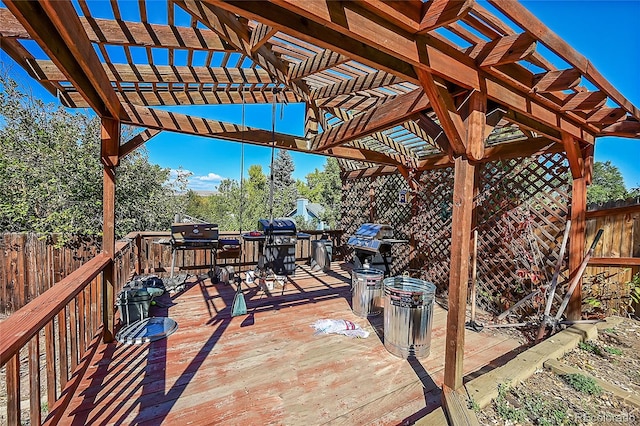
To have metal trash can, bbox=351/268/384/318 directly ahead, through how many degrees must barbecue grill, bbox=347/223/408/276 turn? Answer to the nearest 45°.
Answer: approximately 45° to its left

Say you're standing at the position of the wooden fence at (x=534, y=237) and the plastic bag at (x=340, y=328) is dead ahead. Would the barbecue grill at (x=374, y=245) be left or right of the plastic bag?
right

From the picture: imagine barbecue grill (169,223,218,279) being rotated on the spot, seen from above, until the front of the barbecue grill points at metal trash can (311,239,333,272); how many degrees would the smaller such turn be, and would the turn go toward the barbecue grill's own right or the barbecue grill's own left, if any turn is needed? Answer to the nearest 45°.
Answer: approximately 90° to the barbecue grill's own left

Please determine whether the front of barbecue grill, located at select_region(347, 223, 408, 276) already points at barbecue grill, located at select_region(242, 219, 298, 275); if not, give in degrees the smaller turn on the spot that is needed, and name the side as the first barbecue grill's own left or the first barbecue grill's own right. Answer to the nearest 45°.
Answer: approximately 45° to the first barbecue grill's own right

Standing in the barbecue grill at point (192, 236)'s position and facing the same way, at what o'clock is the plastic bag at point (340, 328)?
The plastic bag is roughly at 11 o'clock from the barbecue grill.

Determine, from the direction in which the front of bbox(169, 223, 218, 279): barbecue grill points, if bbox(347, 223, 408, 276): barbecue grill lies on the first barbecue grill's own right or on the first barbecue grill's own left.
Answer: on the first barbecue grill's own left

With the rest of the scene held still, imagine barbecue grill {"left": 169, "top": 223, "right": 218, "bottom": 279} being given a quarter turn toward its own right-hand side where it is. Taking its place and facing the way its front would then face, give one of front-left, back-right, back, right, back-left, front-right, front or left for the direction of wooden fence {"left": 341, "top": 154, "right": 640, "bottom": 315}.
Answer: back-left

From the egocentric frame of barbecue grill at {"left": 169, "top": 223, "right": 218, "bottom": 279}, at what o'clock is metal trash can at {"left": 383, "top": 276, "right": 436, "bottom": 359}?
The metal trash can is roughly at 11 o'clock from the barbecue grill.

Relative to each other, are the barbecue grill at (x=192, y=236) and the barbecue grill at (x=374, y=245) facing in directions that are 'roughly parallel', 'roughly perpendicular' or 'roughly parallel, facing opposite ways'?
roughly perpendicular

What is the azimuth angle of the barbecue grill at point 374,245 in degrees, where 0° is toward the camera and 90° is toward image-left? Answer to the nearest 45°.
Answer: approximately 45°

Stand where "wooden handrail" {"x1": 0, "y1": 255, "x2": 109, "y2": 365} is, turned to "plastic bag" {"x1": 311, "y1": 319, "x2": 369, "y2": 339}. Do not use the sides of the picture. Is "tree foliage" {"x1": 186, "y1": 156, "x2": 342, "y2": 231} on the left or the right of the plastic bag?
left

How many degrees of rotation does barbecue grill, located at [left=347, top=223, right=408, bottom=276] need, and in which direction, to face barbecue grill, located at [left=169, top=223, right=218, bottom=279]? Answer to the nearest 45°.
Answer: approximately 45° to its right

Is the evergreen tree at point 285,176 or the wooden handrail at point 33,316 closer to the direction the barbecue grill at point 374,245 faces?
the wooden handrail
